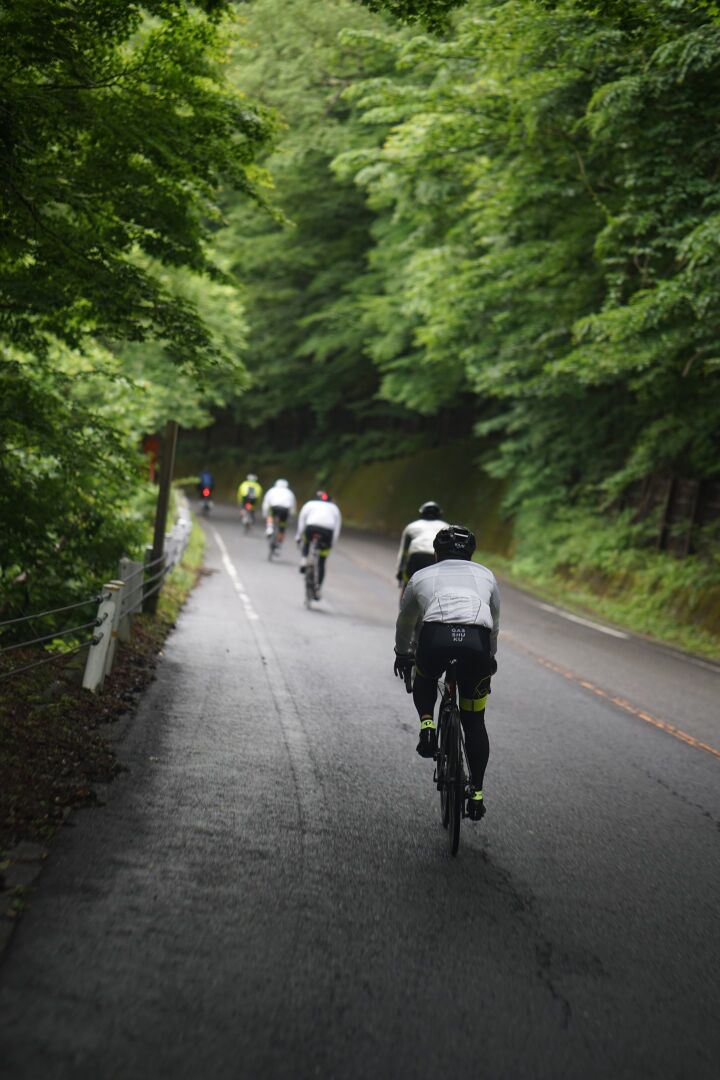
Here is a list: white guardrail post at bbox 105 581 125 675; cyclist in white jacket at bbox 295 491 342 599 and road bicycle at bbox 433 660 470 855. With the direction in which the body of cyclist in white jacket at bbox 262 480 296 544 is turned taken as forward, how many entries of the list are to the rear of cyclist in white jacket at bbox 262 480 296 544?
3

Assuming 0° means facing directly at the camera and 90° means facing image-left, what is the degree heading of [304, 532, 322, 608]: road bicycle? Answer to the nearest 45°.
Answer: approximately 180°

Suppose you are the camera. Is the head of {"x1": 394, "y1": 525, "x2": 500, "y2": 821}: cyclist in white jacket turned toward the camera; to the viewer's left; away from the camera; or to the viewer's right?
away from the camera

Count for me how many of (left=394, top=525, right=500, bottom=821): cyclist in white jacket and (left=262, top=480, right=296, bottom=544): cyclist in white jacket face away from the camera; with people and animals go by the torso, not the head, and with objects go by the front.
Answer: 2

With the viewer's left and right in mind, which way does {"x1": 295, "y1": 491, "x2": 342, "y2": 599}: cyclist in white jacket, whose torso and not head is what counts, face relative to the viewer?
facing away from the viewer

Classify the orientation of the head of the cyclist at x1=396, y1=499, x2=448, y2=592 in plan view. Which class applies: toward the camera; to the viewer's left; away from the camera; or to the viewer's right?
away from the camera

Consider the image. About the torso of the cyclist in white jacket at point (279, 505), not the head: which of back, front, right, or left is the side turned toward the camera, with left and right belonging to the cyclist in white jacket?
back

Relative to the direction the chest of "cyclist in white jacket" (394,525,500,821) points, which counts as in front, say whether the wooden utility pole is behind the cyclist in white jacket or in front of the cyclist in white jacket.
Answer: in front

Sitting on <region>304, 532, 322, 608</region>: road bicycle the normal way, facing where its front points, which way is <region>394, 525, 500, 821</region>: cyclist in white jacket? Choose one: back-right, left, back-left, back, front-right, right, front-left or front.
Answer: back

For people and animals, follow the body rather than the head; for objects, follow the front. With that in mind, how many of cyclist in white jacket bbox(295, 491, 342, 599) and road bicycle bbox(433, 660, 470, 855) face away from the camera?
2

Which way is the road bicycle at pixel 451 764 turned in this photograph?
away from the camera

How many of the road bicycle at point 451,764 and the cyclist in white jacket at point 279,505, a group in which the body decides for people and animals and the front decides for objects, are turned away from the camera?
2

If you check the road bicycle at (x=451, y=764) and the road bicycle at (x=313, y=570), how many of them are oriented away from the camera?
2

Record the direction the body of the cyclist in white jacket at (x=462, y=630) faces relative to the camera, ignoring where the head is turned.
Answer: away from the camera
